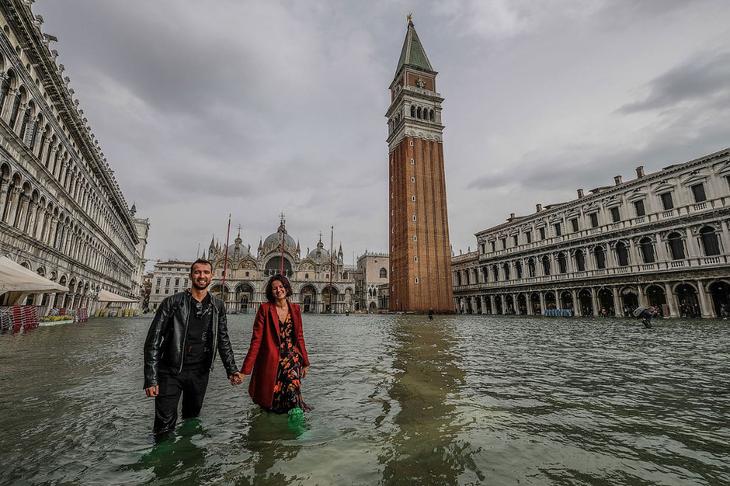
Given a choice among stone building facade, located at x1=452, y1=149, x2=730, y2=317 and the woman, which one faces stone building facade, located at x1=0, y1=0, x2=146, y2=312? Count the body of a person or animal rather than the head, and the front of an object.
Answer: stone building facade, located at x1=452, y1=149, x2=730, y2=317

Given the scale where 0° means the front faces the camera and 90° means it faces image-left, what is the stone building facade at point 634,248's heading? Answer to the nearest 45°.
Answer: approximately 45°

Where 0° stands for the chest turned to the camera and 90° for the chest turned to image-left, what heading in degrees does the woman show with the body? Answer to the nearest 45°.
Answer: approximately 315°

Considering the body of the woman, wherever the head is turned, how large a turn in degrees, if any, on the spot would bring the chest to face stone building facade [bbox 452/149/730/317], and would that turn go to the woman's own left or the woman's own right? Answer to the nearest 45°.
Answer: approximately 90° to the woman's own left

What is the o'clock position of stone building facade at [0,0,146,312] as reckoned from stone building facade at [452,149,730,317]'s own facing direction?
stone building facade at [0,0,146,312] is roughly at 12 o'clock from stone building facade at [452,149,730,317].

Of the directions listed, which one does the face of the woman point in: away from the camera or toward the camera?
toward the camera

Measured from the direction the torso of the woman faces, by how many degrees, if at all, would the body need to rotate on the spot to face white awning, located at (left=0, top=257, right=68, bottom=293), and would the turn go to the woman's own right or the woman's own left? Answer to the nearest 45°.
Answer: approximately 180°

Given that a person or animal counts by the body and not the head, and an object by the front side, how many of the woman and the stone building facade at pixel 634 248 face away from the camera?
0
